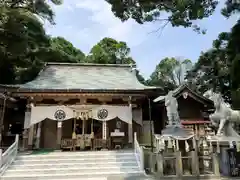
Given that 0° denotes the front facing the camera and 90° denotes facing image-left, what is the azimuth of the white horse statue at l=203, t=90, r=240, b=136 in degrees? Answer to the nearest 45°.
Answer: approximately 90°

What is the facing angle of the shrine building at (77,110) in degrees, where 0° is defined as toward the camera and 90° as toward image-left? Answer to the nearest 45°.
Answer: approximately 0°

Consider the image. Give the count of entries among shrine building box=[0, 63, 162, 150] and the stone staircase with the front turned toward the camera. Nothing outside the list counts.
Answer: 2

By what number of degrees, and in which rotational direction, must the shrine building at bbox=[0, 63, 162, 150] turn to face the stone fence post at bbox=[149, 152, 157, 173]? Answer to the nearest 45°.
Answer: approximately 45° to its left

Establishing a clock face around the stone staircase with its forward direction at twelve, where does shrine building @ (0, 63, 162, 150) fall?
The shrine building is roughly at 6 o'clock from the stone staircase.

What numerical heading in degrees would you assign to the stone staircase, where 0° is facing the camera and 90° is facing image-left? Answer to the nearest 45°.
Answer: approximately 0°

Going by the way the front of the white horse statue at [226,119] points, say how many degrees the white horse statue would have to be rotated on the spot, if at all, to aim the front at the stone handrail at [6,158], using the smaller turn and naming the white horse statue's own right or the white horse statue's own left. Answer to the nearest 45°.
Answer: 0° — it already faces it

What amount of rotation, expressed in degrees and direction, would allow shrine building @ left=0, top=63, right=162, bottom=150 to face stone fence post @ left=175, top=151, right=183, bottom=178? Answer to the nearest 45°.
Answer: approximately 45° to its left

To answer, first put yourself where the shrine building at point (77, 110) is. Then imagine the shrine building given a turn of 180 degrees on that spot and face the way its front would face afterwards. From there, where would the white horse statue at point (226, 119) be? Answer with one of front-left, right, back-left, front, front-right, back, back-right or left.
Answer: back-right

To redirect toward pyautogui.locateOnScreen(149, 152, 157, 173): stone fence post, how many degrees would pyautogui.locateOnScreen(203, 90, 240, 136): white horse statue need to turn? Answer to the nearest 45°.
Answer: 0° — it already faces it

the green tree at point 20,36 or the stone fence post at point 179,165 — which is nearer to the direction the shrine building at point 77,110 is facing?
the stone fence post

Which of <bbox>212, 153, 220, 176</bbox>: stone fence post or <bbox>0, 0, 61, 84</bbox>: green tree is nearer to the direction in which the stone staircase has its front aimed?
the stone fence post

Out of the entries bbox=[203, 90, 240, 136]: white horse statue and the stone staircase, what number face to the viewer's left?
1
